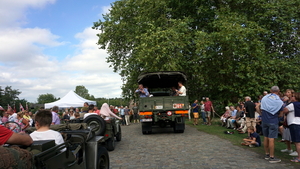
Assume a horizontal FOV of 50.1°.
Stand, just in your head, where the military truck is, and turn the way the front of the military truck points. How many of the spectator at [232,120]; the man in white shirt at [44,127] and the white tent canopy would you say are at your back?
1

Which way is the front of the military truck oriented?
away from the camera

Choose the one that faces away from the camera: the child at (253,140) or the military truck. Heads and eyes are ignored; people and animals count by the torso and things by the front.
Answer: the military truck

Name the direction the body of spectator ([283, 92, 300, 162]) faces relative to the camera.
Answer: to the viewer's left

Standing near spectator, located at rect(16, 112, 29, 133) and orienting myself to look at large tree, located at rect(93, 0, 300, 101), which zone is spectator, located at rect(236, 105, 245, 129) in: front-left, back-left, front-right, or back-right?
front-right

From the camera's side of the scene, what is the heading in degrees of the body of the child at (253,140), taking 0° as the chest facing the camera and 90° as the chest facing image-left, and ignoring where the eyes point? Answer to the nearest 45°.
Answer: approximately 90°

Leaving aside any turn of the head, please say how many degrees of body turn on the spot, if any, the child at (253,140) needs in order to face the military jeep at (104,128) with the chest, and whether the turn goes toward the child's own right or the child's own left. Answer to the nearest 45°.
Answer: approximately 45° to the child's own left

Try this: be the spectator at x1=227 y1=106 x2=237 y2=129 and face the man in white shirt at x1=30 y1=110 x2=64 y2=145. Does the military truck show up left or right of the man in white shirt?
right

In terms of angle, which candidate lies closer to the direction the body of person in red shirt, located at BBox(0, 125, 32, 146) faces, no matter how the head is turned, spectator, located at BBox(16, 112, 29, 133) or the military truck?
the military truck

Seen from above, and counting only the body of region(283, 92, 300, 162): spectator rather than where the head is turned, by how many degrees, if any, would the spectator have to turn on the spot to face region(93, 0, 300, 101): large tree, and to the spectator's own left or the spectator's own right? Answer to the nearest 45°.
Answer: approximately 90° to the spectator's own right

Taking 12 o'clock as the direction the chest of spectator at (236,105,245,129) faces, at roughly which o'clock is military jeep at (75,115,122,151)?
The military jeep is roughly at 10 o'clock from the spectator.

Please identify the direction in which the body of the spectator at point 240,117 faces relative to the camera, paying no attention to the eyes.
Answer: to the viewer's left
